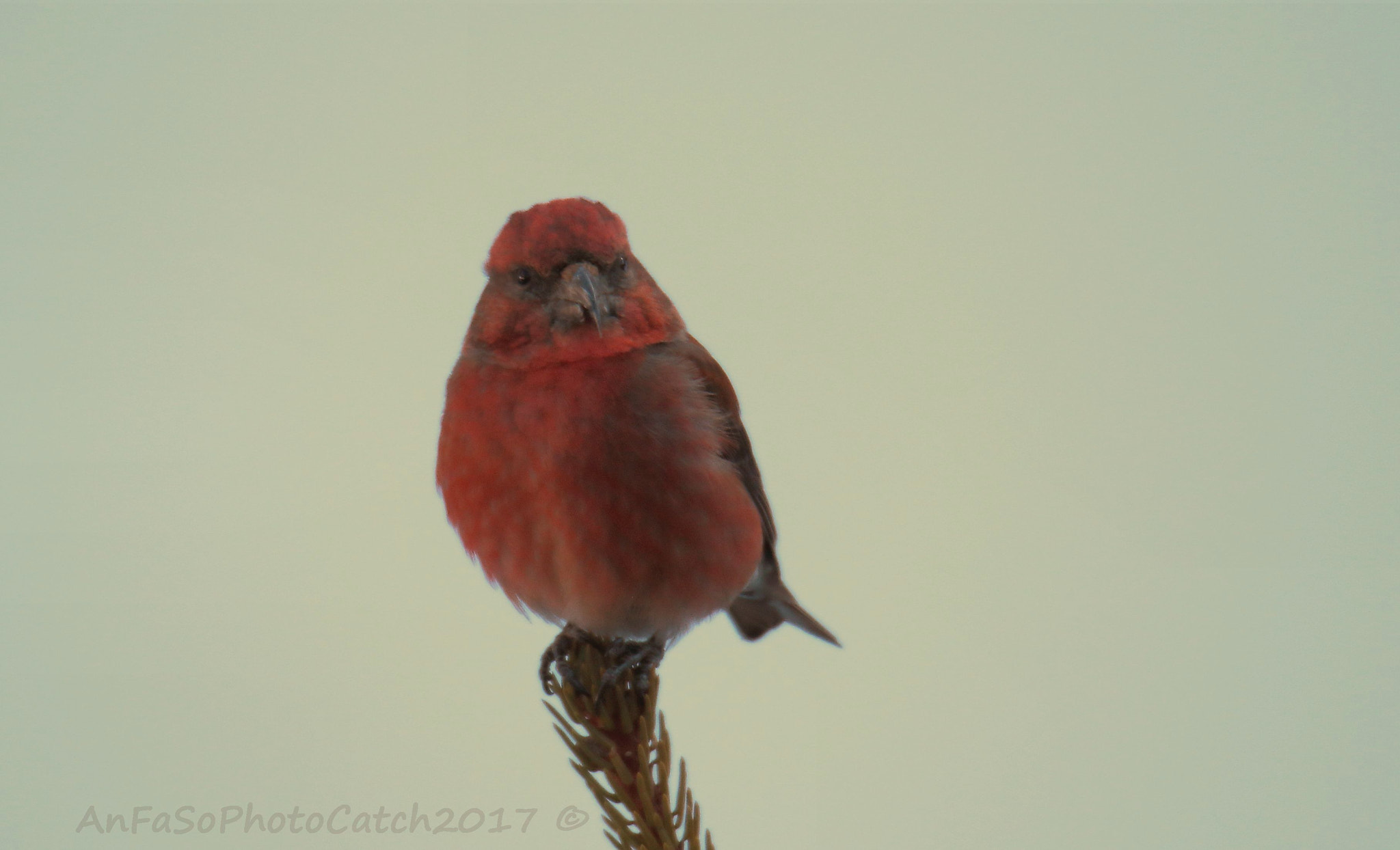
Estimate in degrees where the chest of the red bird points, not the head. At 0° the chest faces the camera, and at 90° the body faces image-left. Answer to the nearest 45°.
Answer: approximately 45°
